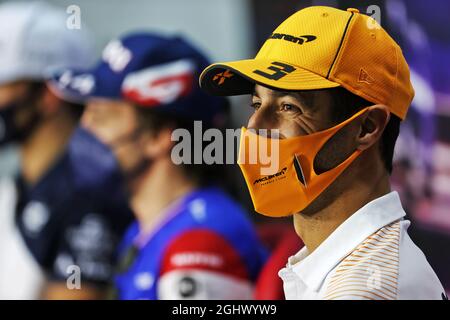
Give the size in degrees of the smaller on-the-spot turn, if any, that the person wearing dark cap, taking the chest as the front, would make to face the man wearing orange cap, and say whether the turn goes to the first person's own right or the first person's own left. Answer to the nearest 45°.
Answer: approximately 90° to the first person's own left

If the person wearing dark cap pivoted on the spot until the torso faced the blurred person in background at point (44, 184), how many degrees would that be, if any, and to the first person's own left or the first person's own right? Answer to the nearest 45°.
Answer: approximately 45° to the first person's own right

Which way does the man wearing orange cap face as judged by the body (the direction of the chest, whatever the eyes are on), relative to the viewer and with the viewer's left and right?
facing the viewer and to the left of the viewer

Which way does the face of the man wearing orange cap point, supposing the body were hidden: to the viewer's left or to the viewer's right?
to the viewer's left

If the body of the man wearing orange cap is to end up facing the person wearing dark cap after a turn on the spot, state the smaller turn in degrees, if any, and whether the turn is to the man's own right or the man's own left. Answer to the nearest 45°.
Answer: approximately 90° to the man's own right

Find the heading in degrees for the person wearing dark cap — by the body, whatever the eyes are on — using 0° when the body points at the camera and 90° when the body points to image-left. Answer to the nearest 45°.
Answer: approximately 90°

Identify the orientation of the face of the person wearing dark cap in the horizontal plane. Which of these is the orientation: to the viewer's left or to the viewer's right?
to the viewer's left

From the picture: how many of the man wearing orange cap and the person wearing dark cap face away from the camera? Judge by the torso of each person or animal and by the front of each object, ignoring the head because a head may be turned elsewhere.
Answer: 0

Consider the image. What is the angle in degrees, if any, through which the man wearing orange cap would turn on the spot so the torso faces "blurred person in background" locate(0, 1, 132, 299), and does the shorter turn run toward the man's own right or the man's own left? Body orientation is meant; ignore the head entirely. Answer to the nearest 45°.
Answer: approximately 90° to the man's own right
